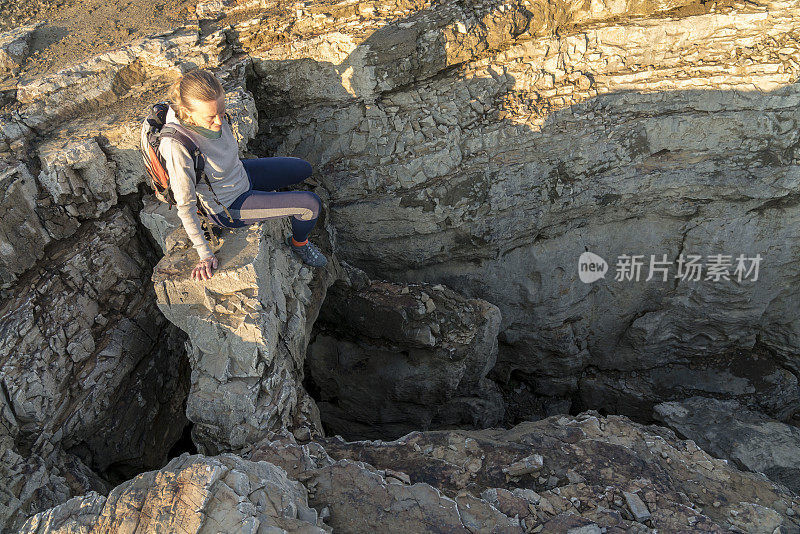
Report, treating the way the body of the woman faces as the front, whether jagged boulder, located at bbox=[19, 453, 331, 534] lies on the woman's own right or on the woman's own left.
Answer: on the woman's own right

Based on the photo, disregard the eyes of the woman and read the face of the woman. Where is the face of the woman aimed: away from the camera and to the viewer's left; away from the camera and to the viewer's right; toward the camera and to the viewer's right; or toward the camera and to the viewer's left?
toward the camera and to the viewer's right

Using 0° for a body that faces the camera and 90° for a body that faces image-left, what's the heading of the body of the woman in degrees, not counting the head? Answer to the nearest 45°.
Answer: approximately 270°

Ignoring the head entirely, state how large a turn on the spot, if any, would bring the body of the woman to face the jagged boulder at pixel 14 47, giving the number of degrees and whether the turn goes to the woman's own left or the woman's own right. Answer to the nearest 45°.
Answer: approximately 135° to the woman's own left
